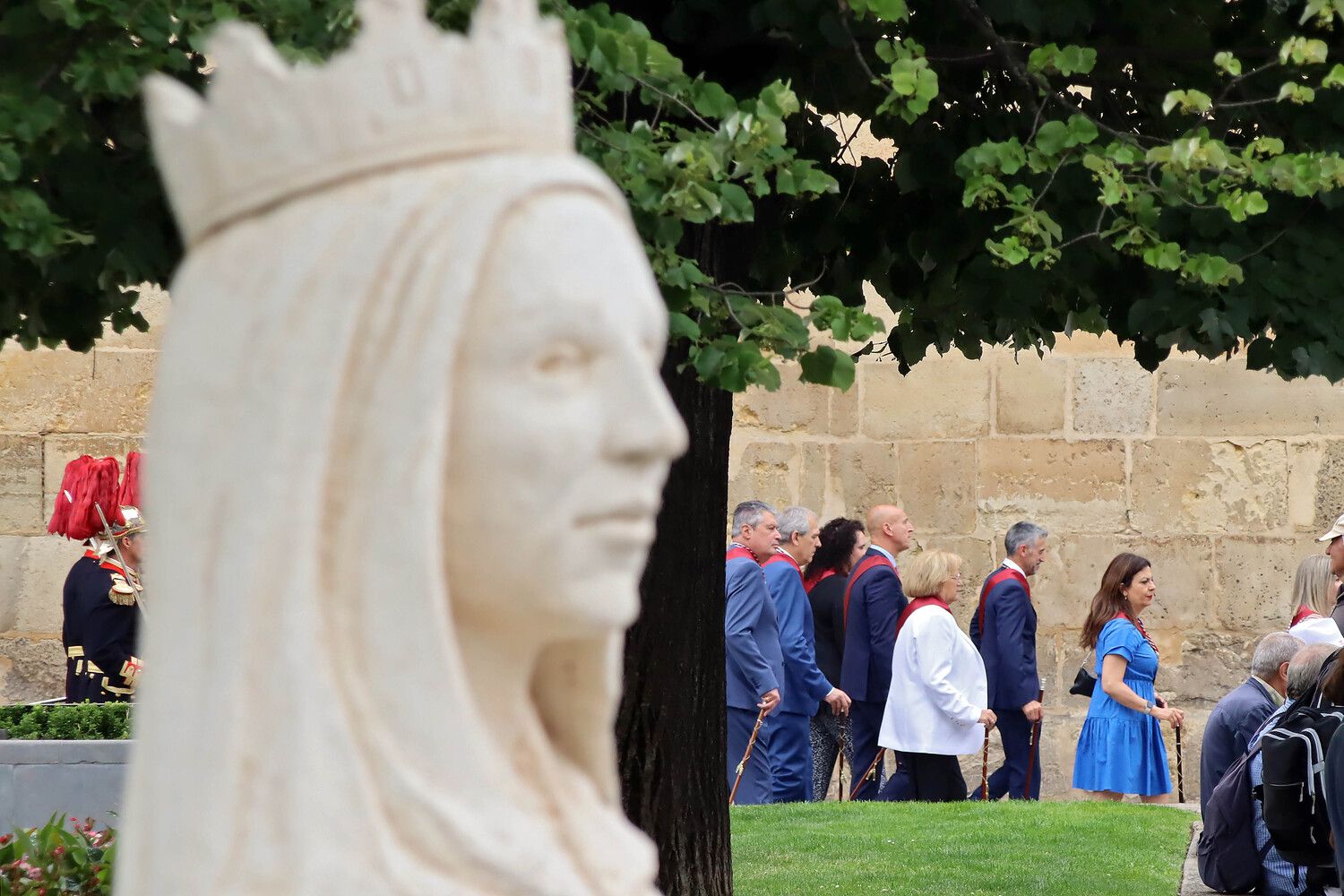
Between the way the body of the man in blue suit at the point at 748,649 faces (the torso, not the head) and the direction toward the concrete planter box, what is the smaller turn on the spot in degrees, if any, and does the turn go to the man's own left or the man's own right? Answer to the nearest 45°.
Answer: approximately 135° to the man's own right

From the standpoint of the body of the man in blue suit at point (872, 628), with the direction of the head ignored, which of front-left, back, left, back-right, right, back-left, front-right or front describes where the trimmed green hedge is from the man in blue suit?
back-right

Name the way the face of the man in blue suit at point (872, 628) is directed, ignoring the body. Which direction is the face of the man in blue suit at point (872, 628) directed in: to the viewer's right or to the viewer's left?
to the viewer's right

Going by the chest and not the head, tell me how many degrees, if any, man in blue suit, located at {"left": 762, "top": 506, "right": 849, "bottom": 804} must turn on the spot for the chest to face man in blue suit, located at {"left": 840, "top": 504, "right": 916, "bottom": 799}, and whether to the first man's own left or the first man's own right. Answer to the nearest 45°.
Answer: approximately 45° to the first man's own left

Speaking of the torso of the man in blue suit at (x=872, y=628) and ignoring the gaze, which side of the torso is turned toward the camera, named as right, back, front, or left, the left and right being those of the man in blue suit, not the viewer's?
right

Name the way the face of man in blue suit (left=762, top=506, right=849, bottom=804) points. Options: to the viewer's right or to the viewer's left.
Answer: to the viewer's right
